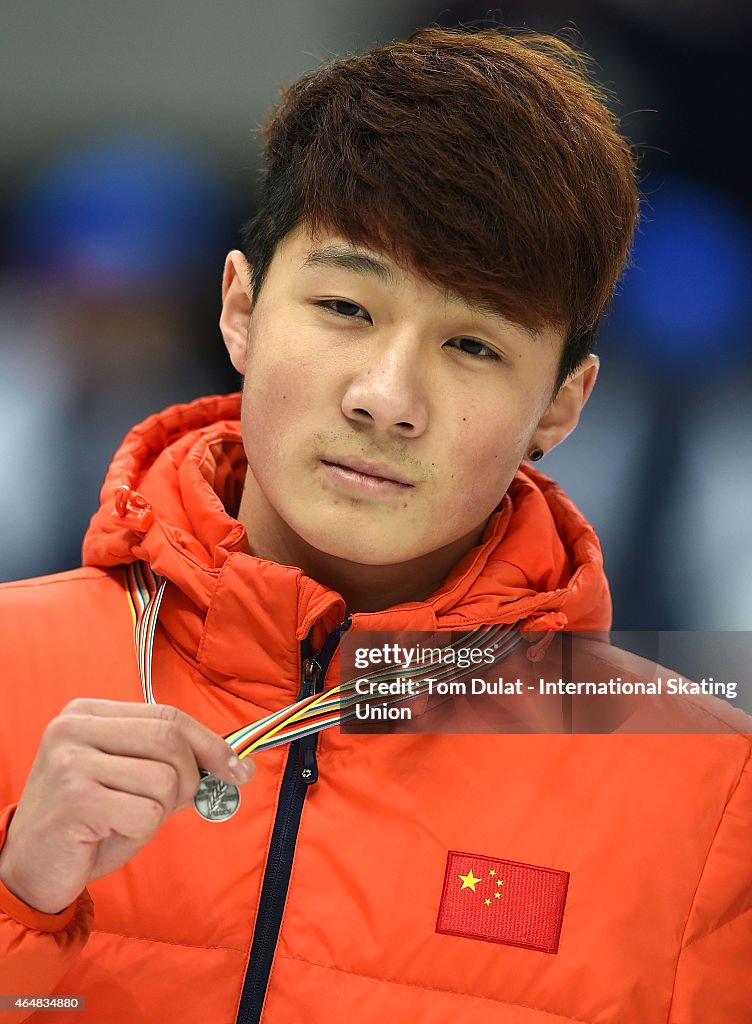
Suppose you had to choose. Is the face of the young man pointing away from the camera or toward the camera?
toward the camera

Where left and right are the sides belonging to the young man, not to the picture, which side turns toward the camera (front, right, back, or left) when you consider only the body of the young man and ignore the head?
front
